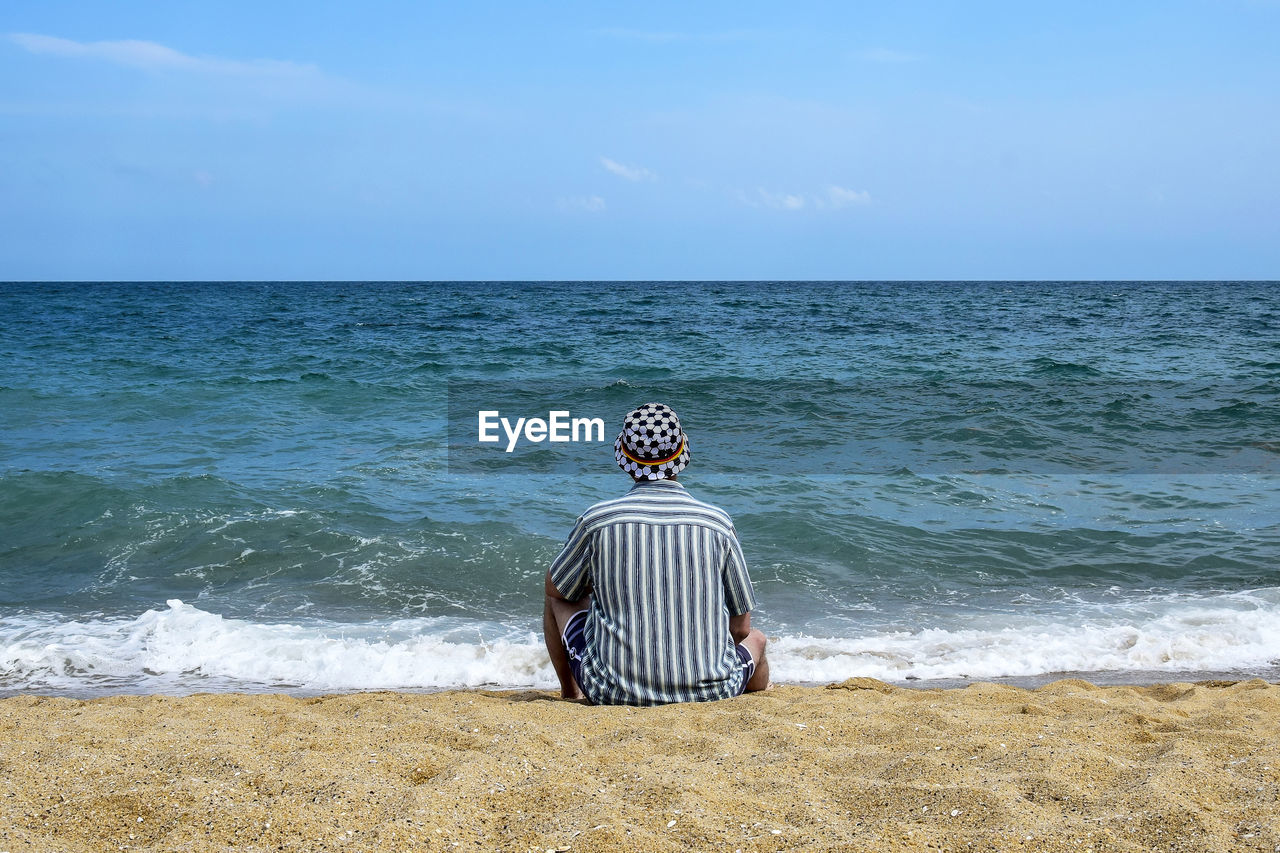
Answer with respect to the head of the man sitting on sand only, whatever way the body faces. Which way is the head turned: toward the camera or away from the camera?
away from the camera

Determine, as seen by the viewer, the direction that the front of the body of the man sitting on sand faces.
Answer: away from the camera
